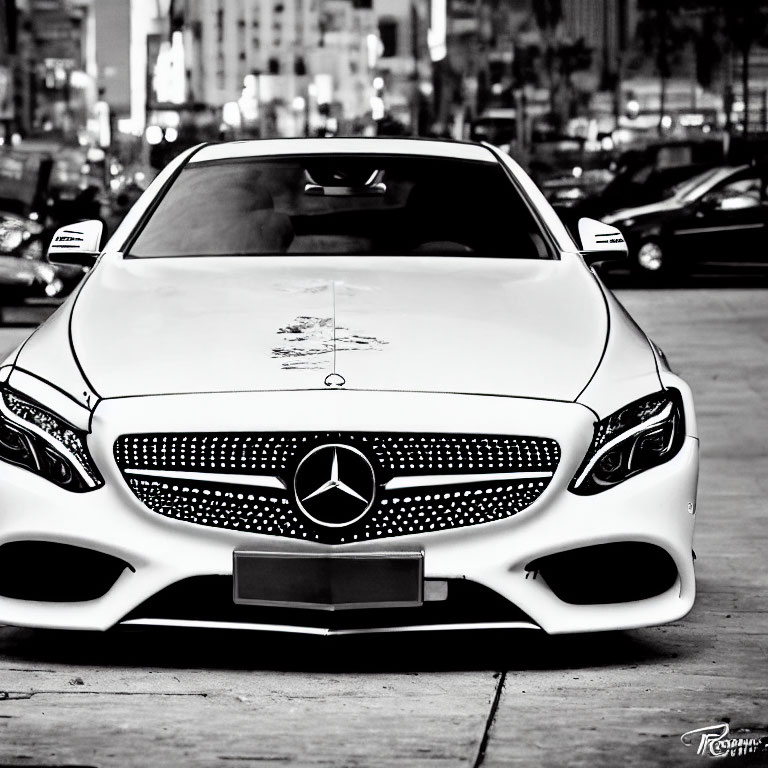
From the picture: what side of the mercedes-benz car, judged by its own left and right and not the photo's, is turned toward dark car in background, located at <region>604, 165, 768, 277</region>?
back

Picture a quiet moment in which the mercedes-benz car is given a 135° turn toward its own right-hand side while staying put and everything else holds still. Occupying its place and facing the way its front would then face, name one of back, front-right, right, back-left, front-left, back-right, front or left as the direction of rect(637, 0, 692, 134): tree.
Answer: front-right

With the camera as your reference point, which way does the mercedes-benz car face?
facing the viewer

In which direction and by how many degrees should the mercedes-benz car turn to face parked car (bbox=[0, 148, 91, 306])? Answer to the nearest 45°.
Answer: approximately 180°

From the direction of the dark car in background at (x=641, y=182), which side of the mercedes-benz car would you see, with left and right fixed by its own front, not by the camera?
back
